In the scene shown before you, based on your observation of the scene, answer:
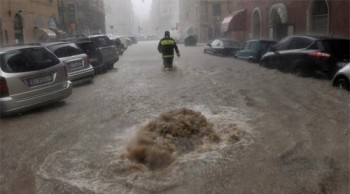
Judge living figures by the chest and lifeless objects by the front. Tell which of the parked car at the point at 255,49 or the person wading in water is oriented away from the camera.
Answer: the person wading in water

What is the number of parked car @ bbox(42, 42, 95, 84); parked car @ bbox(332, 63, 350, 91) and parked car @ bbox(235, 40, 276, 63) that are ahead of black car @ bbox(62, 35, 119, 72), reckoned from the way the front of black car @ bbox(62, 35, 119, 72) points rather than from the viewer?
0

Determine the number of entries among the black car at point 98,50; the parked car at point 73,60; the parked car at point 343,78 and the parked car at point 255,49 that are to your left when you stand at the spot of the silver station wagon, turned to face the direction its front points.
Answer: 0

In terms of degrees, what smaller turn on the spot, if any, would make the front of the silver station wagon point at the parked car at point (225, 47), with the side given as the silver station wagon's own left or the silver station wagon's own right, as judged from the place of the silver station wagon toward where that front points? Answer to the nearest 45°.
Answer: approximately 90° to the silver station wagon's own right

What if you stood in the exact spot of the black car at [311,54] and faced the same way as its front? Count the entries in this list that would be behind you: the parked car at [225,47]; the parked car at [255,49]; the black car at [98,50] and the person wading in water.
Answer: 0

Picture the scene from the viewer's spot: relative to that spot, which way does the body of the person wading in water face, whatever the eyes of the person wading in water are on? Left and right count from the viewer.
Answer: facing away from the viewer

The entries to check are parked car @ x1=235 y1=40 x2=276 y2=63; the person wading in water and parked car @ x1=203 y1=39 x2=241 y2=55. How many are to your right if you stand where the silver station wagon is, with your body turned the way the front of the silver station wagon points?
3

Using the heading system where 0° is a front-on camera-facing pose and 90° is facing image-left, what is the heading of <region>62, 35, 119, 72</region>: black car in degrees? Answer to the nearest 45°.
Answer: approximately 135°

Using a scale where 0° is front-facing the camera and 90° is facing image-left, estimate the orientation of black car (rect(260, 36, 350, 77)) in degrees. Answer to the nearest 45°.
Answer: approximately 135°

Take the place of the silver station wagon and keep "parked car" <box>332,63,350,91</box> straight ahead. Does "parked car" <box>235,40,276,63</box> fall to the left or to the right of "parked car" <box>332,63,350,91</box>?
left

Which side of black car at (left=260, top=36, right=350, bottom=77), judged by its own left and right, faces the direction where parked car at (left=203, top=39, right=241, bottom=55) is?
front

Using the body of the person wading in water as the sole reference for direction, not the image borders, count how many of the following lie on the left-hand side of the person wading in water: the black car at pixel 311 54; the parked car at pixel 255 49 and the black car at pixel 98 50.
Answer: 1

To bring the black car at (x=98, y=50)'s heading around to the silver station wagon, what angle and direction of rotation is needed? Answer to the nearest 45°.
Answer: approximately 135° to its left

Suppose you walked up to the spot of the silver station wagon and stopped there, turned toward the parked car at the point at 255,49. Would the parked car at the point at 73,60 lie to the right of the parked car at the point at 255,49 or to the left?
left

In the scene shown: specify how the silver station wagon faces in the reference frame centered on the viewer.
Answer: facing away from the viewer and to the left of the viewer
